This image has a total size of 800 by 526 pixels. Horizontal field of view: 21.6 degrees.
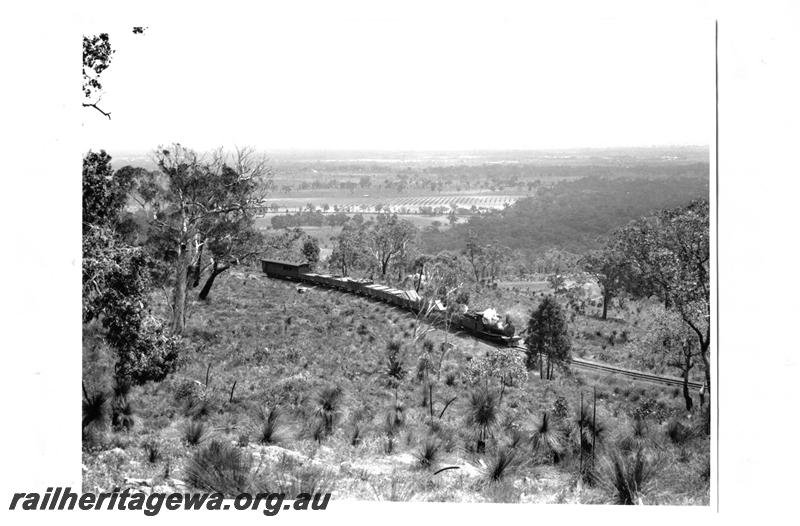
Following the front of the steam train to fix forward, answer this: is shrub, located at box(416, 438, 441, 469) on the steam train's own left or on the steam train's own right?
on the steam train's own right

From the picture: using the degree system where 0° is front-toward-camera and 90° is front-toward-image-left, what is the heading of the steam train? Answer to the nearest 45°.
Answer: approximately 315°

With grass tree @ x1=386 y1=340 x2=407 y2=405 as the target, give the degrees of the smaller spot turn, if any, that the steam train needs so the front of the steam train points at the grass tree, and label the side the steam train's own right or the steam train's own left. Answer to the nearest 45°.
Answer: approximately 45° to the steam train's own right

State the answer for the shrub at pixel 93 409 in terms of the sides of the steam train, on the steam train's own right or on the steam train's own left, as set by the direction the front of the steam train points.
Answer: on the steam train's own right
